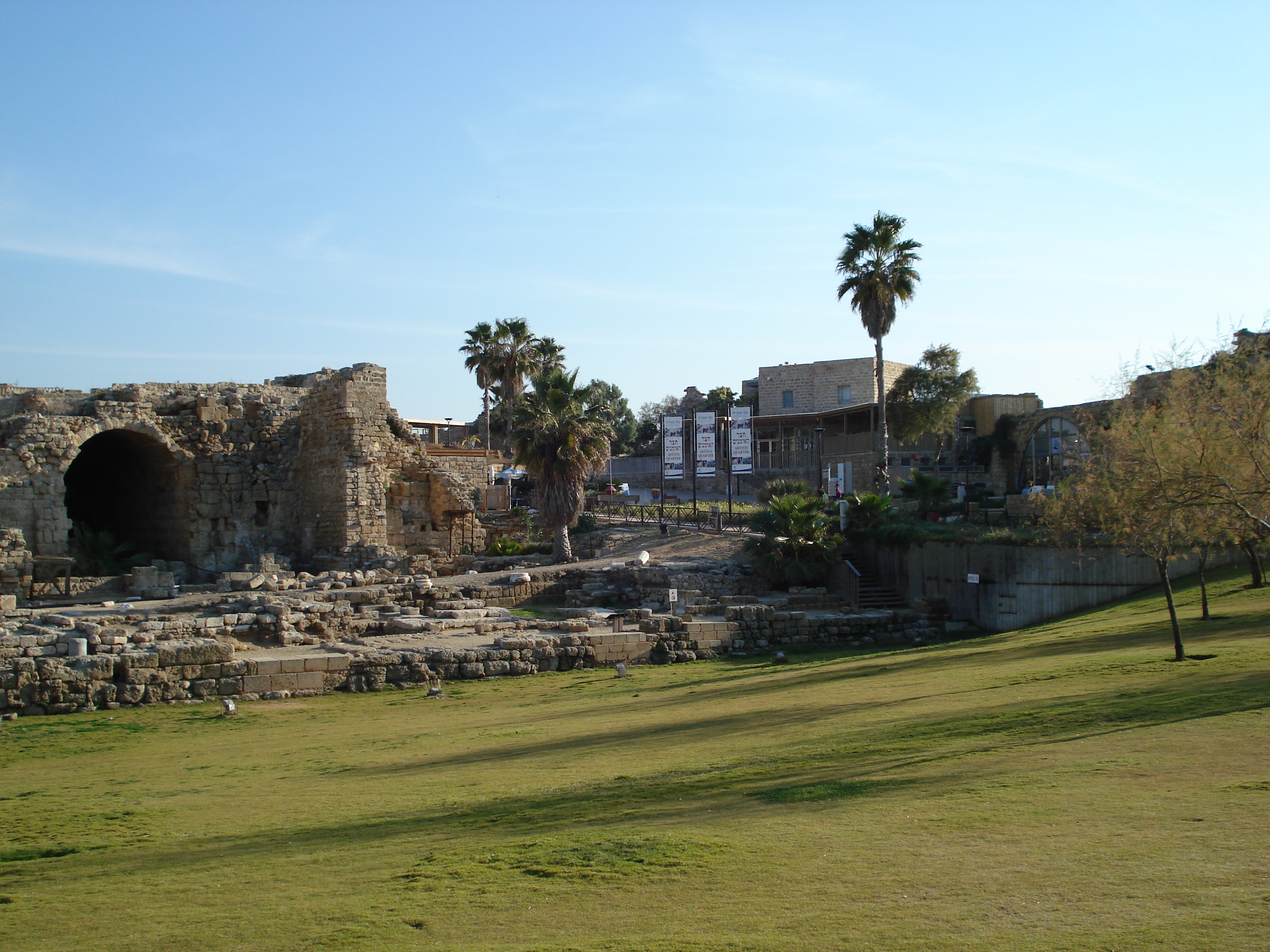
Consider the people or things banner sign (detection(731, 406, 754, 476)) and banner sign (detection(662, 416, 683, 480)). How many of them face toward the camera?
2

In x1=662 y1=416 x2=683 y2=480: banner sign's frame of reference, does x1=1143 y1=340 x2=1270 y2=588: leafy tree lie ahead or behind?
ahead

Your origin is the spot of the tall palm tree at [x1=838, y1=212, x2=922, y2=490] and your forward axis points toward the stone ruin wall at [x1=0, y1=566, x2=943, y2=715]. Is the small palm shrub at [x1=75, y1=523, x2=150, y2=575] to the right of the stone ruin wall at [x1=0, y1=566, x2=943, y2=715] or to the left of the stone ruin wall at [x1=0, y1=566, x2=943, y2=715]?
right

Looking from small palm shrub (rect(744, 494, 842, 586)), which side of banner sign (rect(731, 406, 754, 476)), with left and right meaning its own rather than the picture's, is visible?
front

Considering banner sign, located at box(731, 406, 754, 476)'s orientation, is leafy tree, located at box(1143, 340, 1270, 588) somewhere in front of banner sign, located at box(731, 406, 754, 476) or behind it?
in front

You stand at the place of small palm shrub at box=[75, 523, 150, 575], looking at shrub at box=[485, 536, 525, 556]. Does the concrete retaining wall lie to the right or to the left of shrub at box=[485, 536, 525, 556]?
right

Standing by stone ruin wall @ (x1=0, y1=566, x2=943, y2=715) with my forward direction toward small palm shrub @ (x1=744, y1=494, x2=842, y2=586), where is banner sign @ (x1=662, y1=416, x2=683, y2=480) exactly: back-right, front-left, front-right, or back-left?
front-left

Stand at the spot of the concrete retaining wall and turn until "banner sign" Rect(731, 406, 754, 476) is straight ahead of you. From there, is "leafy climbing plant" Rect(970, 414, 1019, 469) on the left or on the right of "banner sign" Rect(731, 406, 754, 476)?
right

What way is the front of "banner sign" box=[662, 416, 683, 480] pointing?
toward the camera

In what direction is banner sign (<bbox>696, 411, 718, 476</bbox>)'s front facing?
toward the camera
